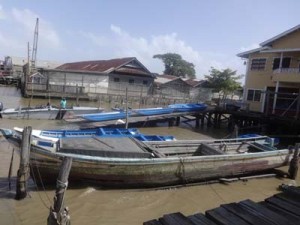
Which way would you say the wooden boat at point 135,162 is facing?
to the viewer's left

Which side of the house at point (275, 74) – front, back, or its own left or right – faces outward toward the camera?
front

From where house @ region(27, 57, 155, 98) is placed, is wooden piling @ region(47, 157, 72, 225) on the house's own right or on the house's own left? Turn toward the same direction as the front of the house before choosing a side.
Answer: on the house's own right

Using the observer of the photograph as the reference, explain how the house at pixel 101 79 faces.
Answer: facing the viewer and to the right of the viewer

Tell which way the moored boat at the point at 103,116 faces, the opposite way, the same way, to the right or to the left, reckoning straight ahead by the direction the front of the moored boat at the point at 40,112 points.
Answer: the opposite way

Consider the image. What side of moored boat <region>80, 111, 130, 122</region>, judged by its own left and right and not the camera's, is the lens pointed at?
left

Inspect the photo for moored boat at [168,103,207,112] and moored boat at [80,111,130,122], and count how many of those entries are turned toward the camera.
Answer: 0

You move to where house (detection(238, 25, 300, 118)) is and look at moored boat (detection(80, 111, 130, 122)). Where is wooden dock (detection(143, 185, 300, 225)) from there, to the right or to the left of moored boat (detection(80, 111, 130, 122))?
left
